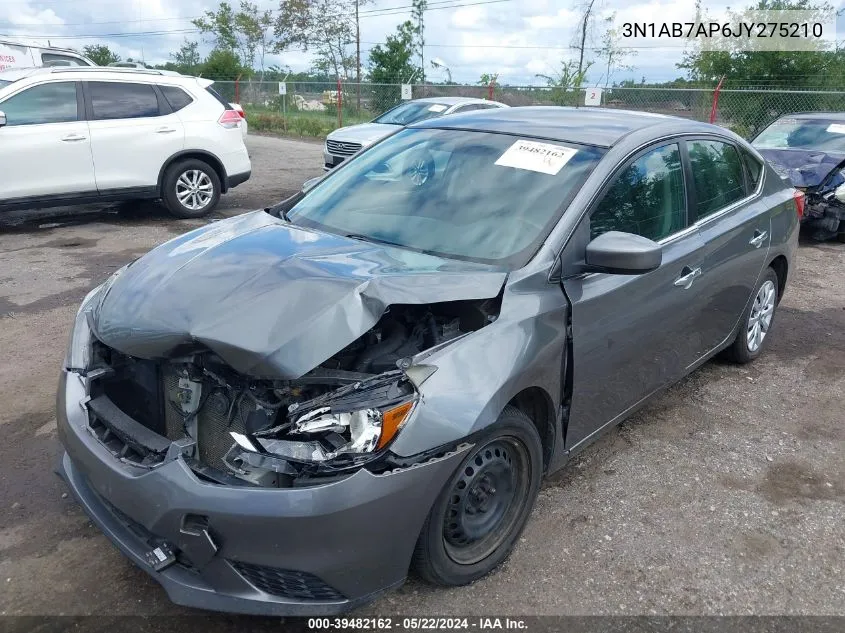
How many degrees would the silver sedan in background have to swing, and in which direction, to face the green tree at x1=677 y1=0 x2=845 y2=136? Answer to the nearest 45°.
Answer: approximately 180°

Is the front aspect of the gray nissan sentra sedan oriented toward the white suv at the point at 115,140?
no

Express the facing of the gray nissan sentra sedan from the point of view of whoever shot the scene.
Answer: facing the viewer and to the left of the viewer

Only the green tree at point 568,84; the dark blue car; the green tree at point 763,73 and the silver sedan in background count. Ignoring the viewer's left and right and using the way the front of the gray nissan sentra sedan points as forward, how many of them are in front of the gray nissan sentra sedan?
0

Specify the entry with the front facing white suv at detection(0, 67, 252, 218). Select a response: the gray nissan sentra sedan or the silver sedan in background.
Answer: the silver sedan in background

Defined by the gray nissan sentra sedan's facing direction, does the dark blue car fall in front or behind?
behind

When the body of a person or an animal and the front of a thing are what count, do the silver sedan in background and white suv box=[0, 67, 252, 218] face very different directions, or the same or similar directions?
same or similar directions

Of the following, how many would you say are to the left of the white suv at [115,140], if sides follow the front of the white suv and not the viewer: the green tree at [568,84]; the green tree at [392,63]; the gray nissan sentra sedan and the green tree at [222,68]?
1

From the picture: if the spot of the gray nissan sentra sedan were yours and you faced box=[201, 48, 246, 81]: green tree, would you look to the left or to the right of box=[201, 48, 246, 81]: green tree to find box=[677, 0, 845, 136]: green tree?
right

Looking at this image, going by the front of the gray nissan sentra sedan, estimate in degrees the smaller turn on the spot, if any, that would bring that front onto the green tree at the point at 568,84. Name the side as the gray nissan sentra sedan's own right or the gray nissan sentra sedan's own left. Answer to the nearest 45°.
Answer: approximately 135° to the gray nissan sentra sedan's own right

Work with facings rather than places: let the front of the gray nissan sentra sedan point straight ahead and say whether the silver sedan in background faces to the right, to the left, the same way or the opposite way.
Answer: the same way

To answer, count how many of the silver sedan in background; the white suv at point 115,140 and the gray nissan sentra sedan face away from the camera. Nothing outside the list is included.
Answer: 0

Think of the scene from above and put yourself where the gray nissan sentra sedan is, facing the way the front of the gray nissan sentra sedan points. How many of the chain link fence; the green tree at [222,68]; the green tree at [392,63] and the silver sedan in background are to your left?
0

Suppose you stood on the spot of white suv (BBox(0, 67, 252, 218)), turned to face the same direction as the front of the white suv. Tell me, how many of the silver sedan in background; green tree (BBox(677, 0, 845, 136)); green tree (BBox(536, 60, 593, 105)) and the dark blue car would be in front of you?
0

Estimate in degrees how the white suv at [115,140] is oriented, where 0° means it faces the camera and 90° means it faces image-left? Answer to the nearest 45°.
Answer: approximately 90°

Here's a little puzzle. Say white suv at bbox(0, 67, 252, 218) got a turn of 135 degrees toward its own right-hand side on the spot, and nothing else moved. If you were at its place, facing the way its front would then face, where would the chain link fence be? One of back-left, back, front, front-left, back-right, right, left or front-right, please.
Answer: front

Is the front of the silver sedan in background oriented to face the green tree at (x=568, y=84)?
no

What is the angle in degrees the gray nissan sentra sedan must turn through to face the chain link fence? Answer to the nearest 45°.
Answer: approximately 135° to its right
